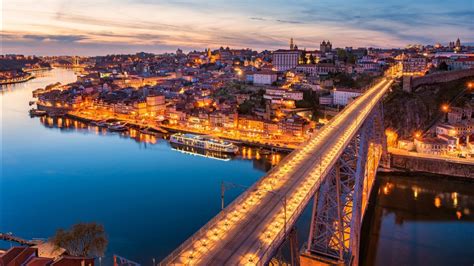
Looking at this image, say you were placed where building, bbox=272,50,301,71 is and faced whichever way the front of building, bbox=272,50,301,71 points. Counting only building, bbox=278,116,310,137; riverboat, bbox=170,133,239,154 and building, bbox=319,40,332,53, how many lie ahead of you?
2

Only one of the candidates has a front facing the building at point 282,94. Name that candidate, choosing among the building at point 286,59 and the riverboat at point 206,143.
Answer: the building at point 286,59

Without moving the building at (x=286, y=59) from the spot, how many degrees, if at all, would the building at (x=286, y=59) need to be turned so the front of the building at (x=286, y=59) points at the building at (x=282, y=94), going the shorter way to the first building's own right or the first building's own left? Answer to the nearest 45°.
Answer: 0° — it already faces it

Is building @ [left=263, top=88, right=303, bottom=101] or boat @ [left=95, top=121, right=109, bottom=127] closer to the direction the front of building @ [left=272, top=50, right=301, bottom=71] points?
the building

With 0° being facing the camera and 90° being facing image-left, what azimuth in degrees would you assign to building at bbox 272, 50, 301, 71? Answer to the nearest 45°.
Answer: approximately 0°
